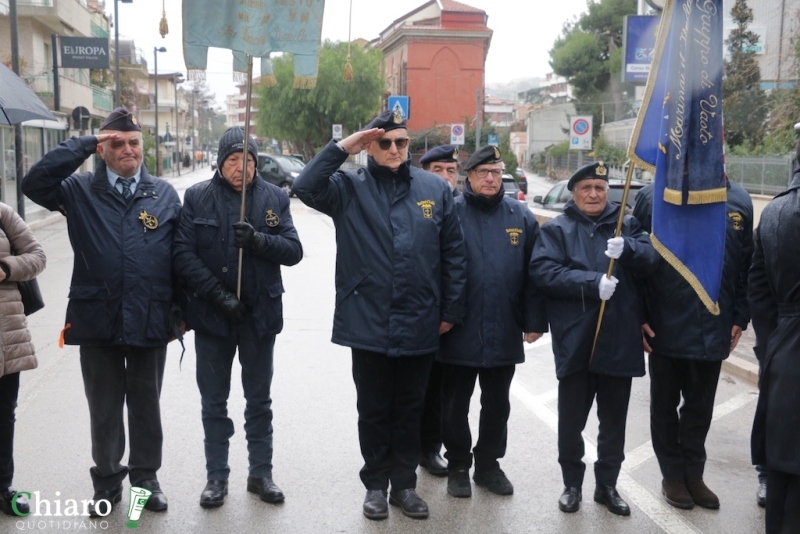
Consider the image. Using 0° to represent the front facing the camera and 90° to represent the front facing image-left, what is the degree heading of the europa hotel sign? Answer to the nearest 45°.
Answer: approximately 0°

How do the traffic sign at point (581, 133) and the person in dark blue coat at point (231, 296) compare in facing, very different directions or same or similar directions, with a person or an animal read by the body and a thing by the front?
same or similar directions

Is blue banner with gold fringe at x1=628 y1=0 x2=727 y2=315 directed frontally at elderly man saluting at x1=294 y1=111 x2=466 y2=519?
no

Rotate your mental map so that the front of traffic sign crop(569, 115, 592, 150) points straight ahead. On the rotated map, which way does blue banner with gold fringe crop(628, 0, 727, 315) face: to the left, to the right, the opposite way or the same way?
the same way

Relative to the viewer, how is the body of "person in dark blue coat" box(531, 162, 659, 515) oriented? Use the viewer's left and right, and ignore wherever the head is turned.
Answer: facing the viewer

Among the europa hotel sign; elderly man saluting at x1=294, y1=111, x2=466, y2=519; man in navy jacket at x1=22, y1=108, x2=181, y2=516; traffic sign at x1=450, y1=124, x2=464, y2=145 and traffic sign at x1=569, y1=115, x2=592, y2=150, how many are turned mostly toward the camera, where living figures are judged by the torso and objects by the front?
5

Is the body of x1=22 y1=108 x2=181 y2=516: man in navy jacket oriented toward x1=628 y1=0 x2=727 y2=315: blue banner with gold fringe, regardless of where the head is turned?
no

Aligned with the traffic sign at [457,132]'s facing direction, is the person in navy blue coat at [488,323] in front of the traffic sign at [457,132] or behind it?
in front

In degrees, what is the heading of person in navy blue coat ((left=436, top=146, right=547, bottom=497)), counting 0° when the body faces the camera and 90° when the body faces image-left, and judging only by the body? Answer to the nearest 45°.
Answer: approximately 0°

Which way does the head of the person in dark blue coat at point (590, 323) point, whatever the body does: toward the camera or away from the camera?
toward the camera

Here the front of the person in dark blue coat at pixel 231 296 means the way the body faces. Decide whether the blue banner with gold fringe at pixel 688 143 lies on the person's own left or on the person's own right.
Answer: on the person's own left

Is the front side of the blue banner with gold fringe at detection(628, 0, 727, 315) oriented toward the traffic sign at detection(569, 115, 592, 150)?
no

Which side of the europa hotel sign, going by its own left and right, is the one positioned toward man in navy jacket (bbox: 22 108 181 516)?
front

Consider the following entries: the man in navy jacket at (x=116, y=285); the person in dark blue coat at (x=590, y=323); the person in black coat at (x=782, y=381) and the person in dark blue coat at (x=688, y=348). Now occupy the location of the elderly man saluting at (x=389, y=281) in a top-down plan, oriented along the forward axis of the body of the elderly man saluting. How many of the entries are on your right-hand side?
1

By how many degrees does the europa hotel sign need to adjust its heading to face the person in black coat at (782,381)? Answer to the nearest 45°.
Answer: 0° — it already faces them

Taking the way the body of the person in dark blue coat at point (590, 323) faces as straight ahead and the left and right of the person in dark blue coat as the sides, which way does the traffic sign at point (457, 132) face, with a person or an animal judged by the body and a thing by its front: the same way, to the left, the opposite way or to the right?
the same way

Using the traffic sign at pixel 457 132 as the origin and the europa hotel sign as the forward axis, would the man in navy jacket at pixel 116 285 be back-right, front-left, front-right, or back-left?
front-left

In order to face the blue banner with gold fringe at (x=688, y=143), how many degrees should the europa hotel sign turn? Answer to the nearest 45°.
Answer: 0° — it already faces it

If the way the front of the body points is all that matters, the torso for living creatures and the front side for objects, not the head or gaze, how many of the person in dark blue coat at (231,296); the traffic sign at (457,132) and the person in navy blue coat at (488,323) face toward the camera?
3
